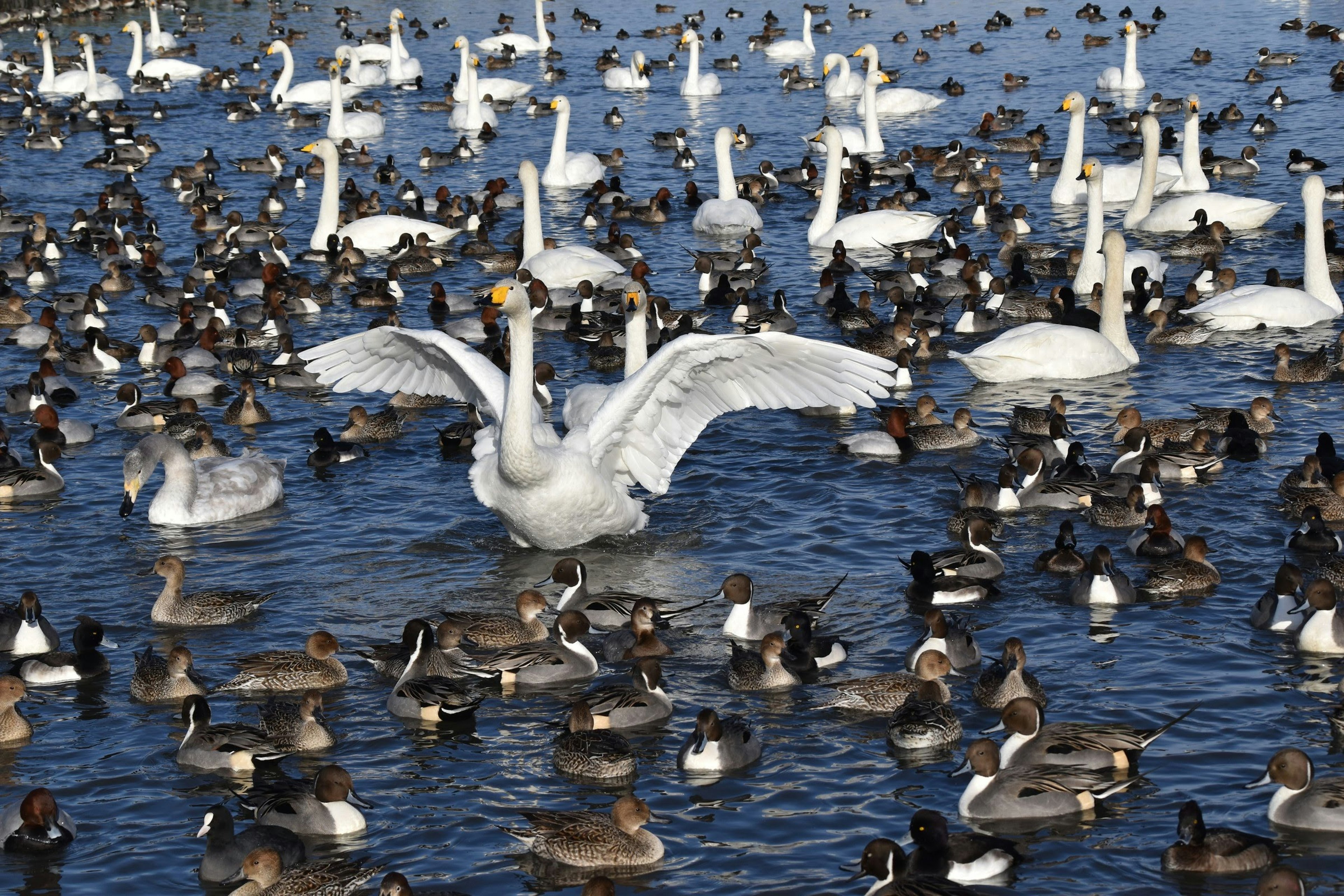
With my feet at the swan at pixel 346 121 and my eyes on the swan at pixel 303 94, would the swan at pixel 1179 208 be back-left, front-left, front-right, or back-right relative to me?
back-right

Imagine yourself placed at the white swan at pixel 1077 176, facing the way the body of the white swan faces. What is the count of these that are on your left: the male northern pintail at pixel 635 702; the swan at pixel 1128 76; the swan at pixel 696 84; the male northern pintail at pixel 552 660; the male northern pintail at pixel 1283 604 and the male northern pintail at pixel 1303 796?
4

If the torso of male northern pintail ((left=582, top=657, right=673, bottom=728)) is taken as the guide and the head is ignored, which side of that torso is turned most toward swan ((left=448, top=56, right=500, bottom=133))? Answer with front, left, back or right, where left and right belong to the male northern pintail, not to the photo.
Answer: left

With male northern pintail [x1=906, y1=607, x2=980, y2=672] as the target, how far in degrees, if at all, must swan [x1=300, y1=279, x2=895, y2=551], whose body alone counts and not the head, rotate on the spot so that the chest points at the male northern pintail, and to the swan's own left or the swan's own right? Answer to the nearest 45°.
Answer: approximately 90° to the swan's own left

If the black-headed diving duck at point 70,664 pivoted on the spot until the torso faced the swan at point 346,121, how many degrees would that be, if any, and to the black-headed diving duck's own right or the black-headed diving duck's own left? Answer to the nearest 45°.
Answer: approximately 90° to the black-headed diving duck's own left
